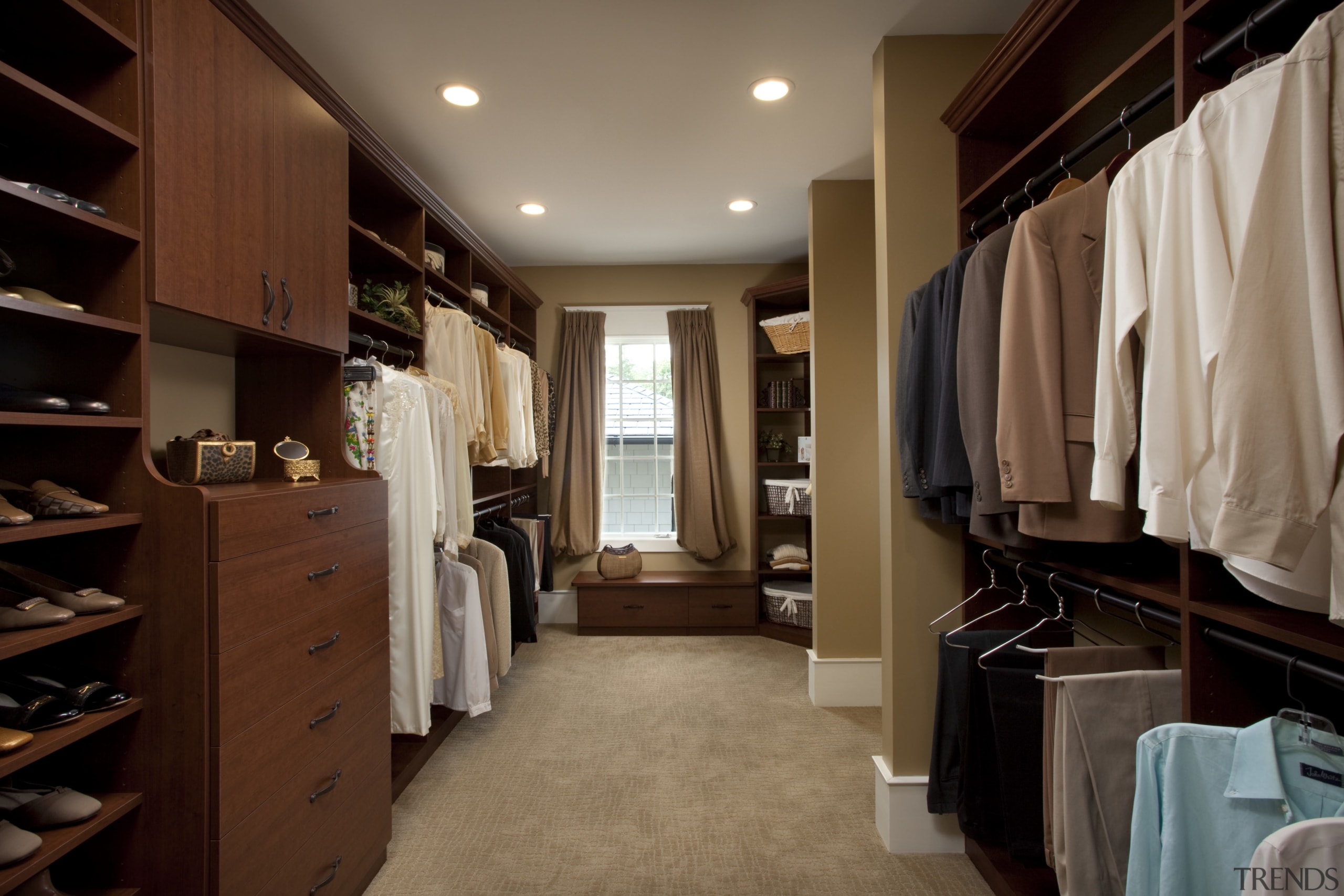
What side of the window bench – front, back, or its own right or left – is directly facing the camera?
front

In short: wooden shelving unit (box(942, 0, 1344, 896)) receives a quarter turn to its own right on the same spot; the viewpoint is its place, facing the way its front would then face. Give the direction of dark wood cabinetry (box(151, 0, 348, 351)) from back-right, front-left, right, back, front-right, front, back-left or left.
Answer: left

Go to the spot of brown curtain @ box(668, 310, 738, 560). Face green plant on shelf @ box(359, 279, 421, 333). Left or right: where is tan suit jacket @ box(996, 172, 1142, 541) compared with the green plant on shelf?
left

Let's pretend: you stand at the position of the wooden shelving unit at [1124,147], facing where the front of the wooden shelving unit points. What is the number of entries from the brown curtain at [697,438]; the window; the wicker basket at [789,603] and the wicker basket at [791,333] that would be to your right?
4

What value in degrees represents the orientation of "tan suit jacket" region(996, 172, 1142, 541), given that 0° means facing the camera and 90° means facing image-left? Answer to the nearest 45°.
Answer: approximately 315°

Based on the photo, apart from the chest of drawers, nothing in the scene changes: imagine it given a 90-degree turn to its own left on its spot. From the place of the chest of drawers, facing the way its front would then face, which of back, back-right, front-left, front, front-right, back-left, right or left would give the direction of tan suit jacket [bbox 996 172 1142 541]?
right

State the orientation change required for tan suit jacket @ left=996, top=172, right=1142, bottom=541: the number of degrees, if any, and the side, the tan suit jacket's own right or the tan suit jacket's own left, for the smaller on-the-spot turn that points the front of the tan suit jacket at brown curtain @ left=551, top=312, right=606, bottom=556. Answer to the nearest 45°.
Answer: approximately 180°

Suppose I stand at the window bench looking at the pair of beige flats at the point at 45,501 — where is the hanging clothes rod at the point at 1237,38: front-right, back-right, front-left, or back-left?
front-left

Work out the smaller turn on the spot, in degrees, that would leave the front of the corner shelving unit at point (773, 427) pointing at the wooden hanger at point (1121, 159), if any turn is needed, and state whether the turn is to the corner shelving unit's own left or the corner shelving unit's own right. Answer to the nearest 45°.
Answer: approximately 45° to the corner shelving unit's own left

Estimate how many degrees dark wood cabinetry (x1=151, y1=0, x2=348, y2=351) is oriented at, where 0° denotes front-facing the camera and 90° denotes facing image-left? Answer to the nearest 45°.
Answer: approximately 315°

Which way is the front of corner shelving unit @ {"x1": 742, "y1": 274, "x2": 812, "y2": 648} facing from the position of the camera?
facing the viewer and to the left of the viewer
